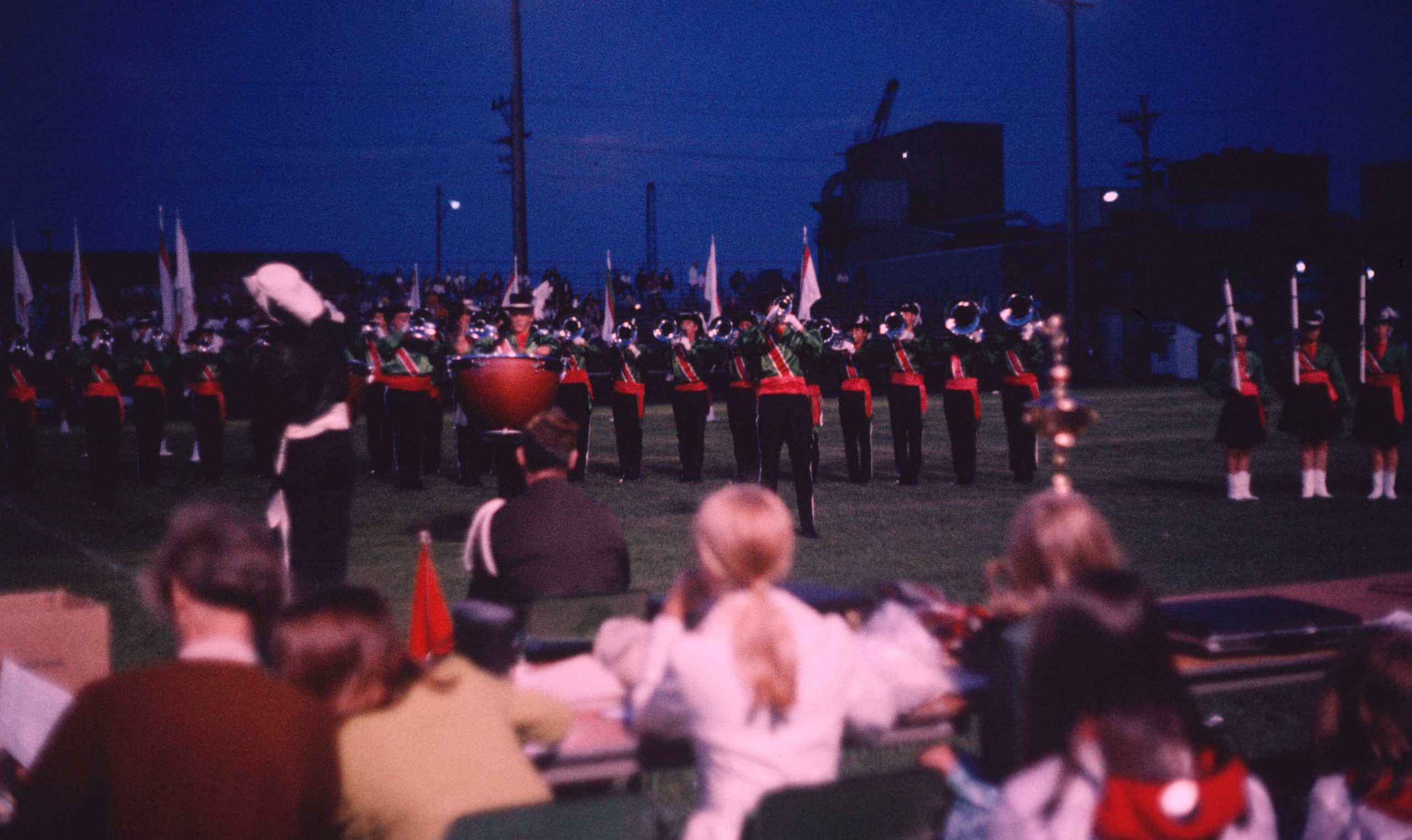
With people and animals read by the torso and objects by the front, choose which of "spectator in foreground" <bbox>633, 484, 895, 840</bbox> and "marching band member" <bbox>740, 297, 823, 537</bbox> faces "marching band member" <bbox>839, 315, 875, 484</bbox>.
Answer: the spectator in foreground

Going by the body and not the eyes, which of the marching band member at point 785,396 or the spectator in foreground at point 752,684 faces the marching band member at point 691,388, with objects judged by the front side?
the spectator in foreground

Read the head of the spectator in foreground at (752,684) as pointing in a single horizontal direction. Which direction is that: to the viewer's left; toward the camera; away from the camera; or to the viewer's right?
away from the camera

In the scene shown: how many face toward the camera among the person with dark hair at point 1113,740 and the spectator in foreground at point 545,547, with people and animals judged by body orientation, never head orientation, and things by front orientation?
0

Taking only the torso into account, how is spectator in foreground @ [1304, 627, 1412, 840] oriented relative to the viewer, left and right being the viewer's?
facing away from the viewer

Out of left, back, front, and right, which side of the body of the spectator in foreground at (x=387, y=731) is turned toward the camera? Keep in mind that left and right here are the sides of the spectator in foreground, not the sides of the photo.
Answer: back

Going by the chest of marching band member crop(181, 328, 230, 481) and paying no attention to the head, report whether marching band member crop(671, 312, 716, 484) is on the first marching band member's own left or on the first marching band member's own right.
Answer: on the first marching band member's own left

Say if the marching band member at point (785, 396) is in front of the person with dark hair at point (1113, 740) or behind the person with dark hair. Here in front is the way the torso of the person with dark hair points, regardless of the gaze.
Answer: in front

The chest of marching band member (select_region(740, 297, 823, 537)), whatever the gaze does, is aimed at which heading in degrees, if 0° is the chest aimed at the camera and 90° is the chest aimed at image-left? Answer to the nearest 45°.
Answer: approximately 0°

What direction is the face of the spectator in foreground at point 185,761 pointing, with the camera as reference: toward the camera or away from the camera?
away from the camera

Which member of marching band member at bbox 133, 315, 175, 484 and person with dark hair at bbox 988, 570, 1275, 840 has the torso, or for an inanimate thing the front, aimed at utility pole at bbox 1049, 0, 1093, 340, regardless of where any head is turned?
the person with dark hair

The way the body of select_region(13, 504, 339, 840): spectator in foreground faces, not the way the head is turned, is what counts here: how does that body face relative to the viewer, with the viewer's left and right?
facing away from the viewer

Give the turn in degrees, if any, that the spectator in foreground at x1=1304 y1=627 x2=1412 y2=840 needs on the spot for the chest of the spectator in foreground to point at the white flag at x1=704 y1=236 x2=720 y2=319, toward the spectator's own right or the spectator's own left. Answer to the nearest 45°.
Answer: approximately 45° to the spectator's own left

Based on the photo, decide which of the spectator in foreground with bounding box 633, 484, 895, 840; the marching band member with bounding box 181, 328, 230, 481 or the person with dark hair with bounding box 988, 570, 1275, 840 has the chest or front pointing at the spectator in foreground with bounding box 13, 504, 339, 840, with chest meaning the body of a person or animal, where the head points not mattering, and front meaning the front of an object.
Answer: the marching band member
